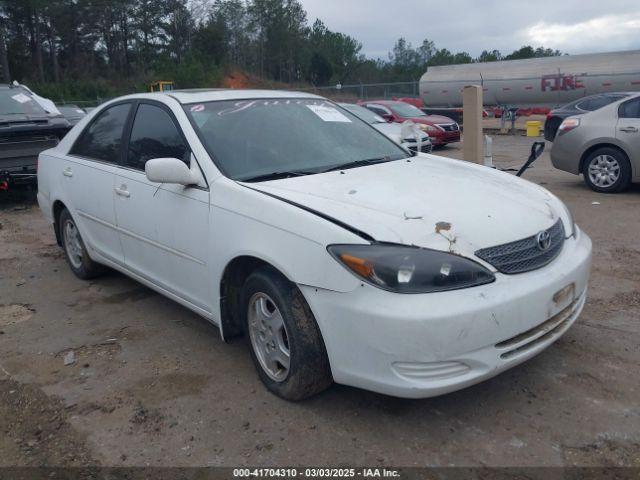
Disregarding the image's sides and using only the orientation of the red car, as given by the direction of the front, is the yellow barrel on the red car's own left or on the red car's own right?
on the red car's own left

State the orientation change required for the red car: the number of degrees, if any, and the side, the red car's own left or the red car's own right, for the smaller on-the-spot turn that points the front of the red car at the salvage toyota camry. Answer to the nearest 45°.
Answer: approximately 45° to the red car's own right

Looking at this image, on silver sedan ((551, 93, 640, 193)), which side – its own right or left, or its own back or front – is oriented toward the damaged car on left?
back

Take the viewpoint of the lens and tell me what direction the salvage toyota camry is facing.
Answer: facing the viewer and to the right of the viewer

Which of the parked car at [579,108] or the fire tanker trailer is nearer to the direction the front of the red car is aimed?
the parked car

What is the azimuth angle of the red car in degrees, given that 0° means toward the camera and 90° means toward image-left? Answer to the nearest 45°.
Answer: approximately 315°

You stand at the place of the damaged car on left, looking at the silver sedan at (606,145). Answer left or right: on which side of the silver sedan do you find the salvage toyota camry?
right

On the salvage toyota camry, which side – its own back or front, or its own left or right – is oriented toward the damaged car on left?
back

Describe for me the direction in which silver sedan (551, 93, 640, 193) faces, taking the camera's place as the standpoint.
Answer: facing to the right of the viewer
